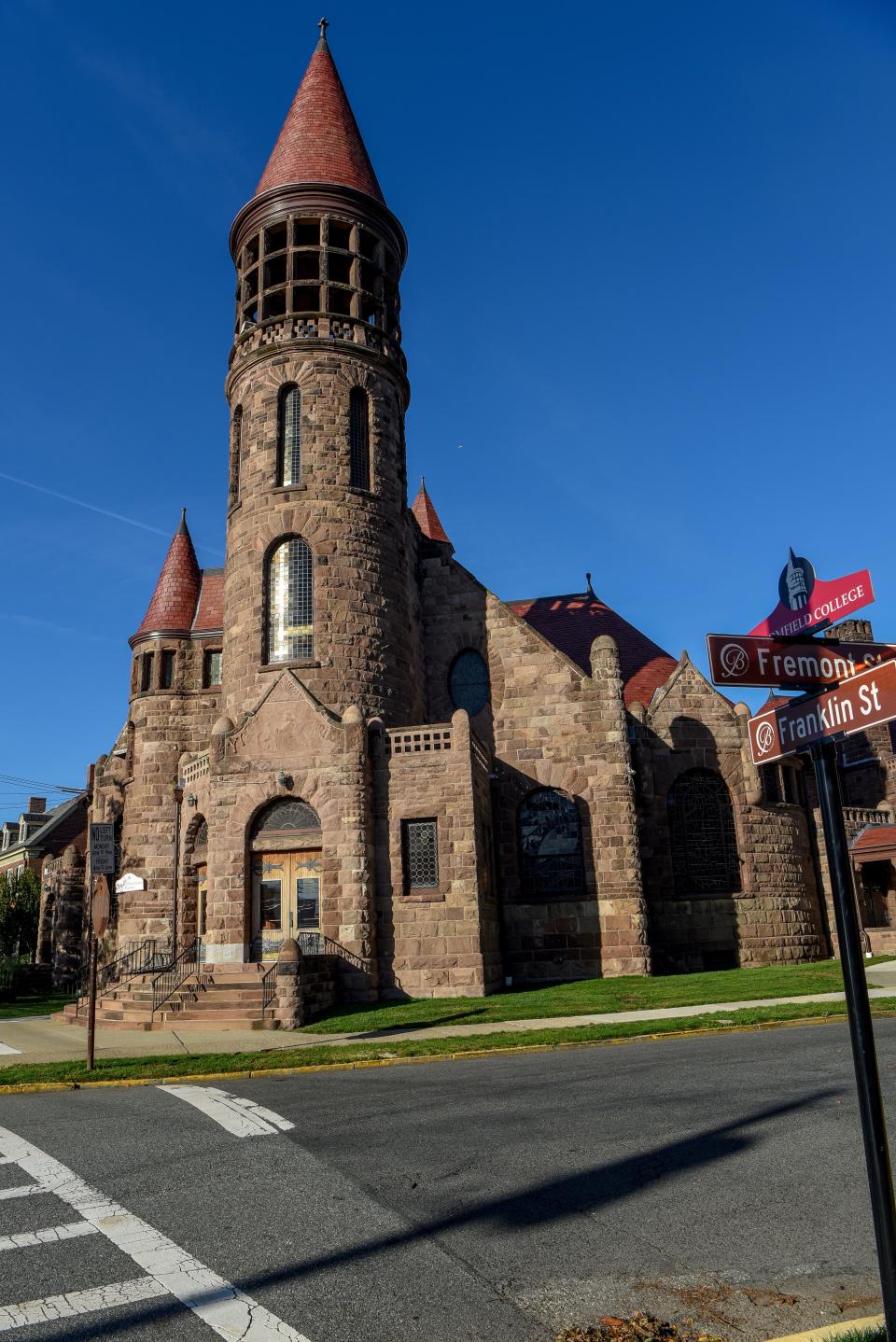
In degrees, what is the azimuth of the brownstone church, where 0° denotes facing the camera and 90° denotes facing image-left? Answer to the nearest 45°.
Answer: approximately 45°

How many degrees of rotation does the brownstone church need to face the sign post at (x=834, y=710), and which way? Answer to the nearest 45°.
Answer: approximately 45° to its left
